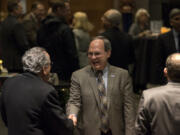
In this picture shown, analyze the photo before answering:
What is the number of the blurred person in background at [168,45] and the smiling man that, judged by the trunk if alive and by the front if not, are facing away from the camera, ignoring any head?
0

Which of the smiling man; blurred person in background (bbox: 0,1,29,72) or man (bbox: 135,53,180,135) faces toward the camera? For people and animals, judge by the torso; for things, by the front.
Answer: the smiling man

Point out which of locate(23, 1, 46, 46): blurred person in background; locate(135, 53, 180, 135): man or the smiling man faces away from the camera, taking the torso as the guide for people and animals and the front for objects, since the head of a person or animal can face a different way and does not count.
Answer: the man

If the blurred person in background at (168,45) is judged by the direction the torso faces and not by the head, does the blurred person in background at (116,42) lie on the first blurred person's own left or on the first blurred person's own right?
on the first blurred person's own right

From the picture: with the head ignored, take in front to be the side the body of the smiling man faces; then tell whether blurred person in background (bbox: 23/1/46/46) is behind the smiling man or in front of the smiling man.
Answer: behind

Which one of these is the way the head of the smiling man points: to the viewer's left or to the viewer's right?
to the viewer's left

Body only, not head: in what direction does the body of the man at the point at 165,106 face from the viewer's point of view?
away from the camera

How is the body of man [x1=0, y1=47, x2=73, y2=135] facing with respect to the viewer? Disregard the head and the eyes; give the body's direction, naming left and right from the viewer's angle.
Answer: facing away from the viewer and to the right of the viewer

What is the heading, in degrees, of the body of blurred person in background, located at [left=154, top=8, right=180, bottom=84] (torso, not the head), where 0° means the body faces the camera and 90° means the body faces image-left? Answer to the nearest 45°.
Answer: approximately 0°
